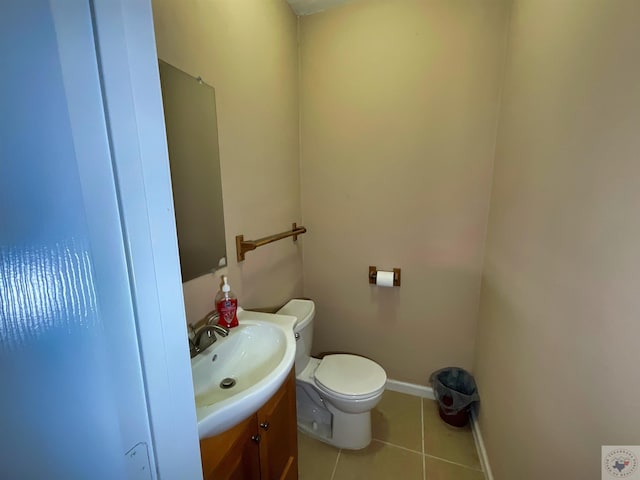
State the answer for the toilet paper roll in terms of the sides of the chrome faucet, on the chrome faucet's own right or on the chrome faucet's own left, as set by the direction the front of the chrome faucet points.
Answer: on the chrome faucet's own left

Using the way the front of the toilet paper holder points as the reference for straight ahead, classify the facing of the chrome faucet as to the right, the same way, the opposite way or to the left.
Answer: to the left

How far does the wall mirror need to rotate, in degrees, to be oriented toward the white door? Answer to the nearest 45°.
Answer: approximately 45° to its right

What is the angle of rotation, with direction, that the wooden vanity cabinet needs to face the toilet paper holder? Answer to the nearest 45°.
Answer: approximately 90° to its left

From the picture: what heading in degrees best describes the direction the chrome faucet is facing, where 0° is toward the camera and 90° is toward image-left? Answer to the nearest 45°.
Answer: approximately 315°

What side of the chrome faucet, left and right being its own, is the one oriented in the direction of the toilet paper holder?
left

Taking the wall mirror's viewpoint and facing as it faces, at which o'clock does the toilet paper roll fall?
The toilet paper roll is roughly at 10 o'clock from the wall mirror.

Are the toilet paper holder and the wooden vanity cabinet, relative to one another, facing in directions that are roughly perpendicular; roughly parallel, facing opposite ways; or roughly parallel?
roughly perpendicular
